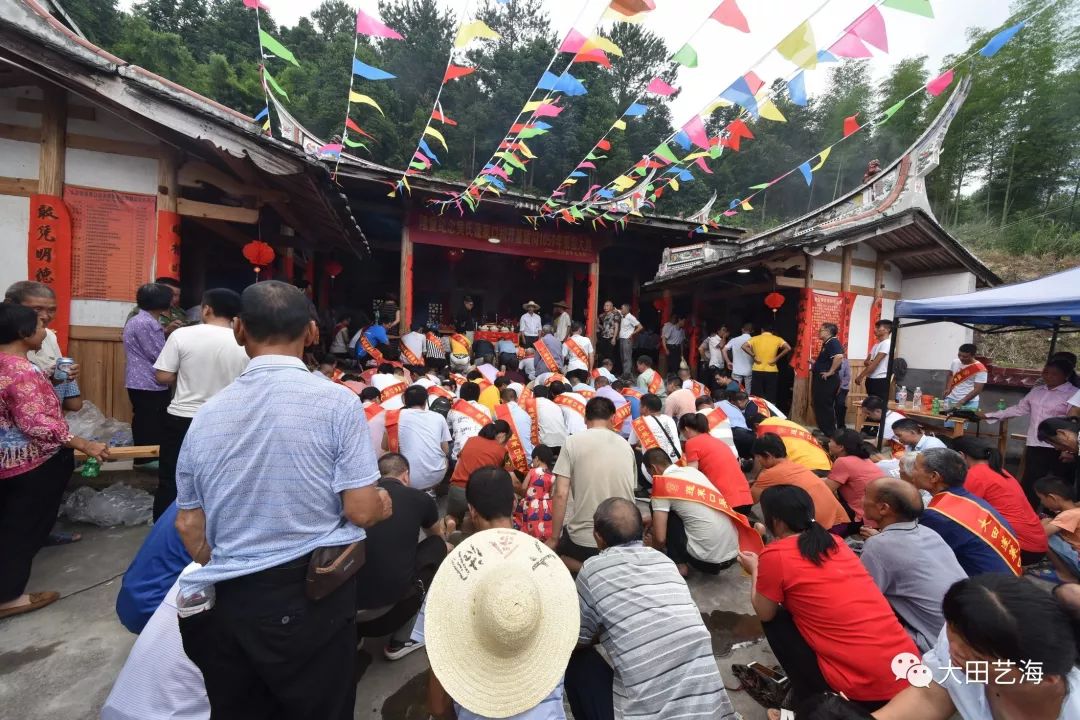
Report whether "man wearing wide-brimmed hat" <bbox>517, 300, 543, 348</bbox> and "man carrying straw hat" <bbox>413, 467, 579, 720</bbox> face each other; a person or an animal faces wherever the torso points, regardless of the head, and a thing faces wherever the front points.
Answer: yes

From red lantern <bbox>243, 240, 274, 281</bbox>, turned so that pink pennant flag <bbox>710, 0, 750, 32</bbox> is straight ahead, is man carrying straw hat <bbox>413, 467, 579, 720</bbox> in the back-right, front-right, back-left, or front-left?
front-right

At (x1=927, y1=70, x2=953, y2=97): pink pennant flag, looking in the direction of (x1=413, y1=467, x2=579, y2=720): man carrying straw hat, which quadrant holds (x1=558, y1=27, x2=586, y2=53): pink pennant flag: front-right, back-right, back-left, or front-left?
front-right

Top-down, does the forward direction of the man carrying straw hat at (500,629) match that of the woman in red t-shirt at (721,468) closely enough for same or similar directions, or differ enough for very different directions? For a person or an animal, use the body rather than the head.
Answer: same or similar directions

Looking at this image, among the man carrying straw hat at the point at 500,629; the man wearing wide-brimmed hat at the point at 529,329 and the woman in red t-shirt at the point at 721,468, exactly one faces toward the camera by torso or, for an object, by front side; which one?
the man wearing wide-brimmed hat at the point at 529,329

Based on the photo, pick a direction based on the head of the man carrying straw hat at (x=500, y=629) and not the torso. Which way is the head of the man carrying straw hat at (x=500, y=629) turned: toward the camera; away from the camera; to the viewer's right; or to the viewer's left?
away from the camera

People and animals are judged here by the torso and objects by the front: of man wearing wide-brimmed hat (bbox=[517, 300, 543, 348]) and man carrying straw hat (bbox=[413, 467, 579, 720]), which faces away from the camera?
man carrying straw hat (bbox=[413, 467, 579, 720])

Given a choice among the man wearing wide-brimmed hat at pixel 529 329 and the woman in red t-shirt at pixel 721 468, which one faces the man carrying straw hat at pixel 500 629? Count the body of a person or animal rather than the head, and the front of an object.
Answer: the man wearing wide-brimmed hat at pixel 529 329

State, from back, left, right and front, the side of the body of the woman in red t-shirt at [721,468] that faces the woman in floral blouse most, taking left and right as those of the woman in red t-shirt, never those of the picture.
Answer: left

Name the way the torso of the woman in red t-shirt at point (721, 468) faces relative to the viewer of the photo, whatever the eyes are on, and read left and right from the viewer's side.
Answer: facing away from the viewer and to the left of the viewer

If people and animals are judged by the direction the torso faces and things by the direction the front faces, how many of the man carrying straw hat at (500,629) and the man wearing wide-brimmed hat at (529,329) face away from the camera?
1

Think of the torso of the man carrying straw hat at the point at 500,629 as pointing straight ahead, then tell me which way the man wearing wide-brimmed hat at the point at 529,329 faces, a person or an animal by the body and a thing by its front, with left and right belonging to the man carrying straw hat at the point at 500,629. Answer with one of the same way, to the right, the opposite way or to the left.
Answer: the opposite way

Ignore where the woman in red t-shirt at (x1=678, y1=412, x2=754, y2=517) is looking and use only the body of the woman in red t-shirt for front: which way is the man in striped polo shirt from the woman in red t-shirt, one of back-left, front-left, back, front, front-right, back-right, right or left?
back-left

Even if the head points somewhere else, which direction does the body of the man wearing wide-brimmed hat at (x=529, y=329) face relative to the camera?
toward the camera

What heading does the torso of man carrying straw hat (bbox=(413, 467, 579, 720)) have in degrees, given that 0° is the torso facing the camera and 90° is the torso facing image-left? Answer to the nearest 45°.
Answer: approximately 180°
